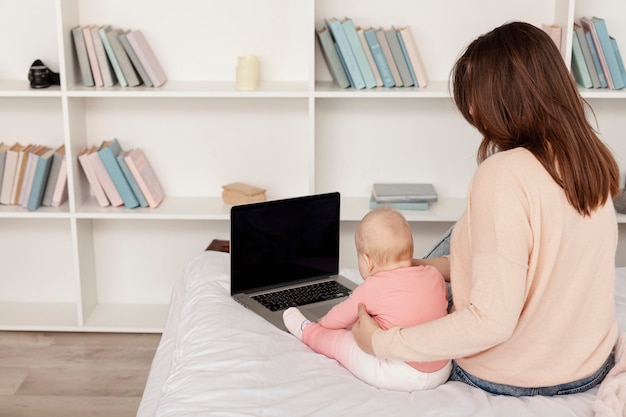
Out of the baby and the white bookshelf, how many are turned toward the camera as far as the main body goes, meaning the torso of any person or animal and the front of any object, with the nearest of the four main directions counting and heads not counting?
1

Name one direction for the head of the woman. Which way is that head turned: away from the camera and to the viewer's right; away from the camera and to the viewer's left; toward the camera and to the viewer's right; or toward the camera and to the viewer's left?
away from the camera and to the viewer's left

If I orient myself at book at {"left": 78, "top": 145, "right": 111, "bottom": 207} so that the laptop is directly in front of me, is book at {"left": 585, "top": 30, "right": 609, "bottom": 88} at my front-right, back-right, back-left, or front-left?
front-left

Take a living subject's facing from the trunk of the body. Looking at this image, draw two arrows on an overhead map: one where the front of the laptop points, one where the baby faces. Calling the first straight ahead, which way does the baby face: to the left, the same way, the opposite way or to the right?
the opposite way

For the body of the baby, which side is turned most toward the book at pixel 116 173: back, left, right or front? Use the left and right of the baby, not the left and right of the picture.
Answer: front

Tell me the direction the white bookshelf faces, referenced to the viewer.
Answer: facing the viewer

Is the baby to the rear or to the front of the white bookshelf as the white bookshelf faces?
to the front

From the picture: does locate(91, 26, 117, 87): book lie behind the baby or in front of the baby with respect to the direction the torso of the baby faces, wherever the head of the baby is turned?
in front

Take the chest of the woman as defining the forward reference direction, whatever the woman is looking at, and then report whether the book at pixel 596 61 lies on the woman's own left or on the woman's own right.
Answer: on the woman's own right

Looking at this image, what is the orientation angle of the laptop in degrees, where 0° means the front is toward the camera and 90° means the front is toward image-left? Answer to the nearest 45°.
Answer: approximately 315°

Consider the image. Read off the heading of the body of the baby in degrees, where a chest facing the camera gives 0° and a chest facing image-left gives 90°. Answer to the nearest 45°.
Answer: approximately 135°

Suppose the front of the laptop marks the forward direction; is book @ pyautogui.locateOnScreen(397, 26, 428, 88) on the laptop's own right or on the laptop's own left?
on the laptop's own left

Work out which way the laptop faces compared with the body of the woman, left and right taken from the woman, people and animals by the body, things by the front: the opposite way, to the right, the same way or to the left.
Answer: the opposite way

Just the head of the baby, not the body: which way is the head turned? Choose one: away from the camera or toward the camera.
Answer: away from the camera

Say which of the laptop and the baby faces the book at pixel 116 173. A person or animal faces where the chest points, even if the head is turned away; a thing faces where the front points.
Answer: the baby
